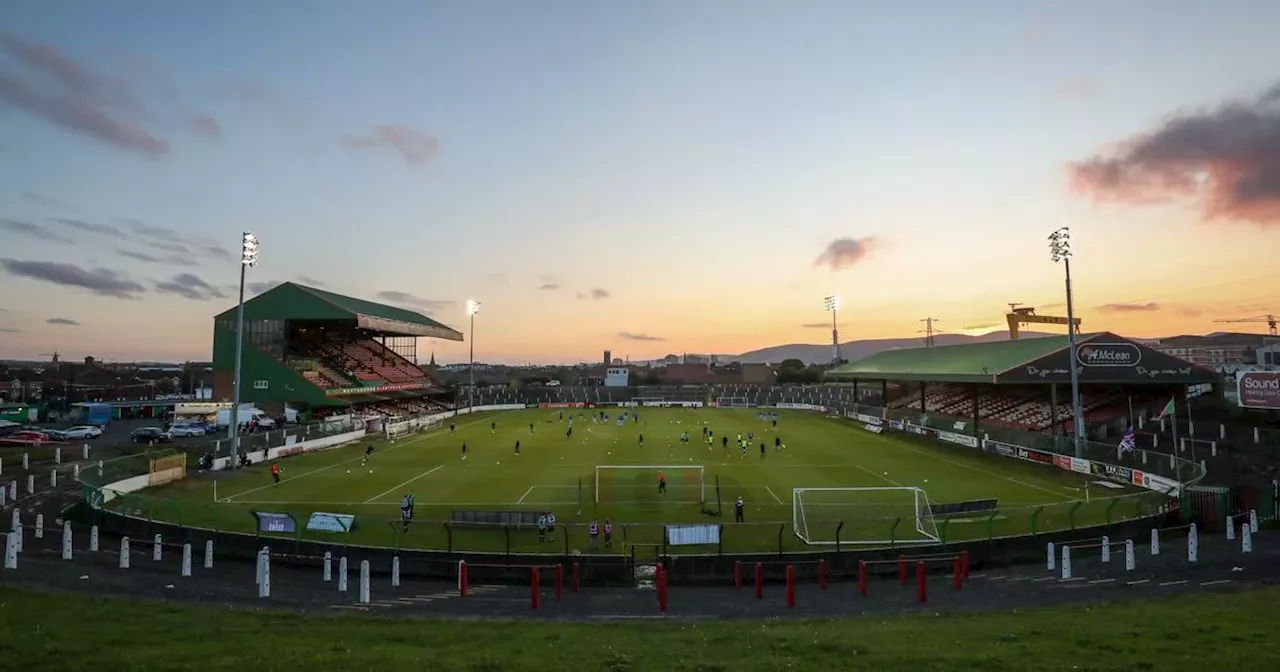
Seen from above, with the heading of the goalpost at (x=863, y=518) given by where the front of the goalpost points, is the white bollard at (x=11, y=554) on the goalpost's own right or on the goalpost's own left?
on the goalpost's own left

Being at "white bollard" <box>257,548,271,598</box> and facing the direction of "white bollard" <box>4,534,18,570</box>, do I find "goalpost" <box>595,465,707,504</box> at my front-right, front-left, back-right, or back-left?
back-right

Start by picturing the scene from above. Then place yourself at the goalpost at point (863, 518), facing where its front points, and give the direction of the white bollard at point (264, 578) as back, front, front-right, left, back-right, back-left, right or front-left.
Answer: back-left

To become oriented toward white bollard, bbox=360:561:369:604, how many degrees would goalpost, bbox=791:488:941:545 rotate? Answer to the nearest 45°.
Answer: approximately 135° to its left

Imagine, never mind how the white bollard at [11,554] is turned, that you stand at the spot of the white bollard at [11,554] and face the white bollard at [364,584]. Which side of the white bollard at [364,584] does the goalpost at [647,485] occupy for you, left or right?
left

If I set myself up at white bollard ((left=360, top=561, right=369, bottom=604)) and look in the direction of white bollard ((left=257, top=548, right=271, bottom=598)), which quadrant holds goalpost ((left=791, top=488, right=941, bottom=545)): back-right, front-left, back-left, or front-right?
back-right

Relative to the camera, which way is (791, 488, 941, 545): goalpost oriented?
away from the camera
